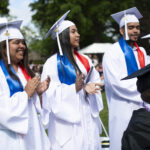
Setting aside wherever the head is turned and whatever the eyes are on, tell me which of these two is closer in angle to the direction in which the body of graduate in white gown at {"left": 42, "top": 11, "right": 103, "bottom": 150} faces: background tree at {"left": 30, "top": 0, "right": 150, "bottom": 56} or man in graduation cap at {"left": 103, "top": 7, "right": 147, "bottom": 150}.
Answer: the man in graduation cap

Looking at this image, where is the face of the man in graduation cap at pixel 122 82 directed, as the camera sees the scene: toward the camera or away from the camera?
toward the camera

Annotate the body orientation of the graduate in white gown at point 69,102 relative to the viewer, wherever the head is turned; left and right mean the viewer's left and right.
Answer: facing the viewer and to the right of the viewer

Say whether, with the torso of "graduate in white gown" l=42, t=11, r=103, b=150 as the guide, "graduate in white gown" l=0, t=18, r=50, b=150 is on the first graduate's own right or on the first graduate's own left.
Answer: on the first graduate's own right

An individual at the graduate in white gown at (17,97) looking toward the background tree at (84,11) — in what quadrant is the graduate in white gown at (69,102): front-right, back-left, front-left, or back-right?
front-right

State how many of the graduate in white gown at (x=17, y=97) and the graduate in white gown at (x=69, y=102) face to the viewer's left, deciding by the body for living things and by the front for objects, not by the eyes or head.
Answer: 0

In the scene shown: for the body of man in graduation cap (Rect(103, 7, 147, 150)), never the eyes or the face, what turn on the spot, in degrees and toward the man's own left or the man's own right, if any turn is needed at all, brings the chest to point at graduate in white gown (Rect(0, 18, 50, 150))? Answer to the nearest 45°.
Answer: approximately 90° to the man's own right

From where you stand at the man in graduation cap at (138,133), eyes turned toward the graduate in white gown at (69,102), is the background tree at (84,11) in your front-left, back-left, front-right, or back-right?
front-right

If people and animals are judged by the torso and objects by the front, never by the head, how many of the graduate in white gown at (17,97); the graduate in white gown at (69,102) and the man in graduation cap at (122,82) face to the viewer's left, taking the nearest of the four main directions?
0

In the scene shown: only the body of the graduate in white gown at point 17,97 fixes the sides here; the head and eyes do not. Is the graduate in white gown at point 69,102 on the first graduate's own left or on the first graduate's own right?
on the first graduate's own left

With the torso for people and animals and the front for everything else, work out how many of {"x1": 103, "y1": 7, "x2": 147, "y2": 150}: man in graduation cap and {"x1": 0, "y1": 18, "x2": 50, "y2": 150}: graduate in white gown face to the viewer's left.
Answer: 0

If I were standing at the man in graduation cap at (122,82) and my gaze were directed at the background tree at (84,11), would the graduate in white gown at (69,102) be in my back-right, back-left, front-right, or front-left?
back-left

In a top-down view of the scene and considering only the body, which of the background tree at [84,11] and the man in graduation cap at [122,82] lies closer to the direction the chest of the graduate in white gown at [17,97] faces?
the man in graduation cap

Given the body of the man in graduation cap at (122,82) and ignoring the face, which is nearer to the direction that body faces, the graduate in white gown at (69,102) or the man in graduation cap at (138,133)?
the man in graduation cap
